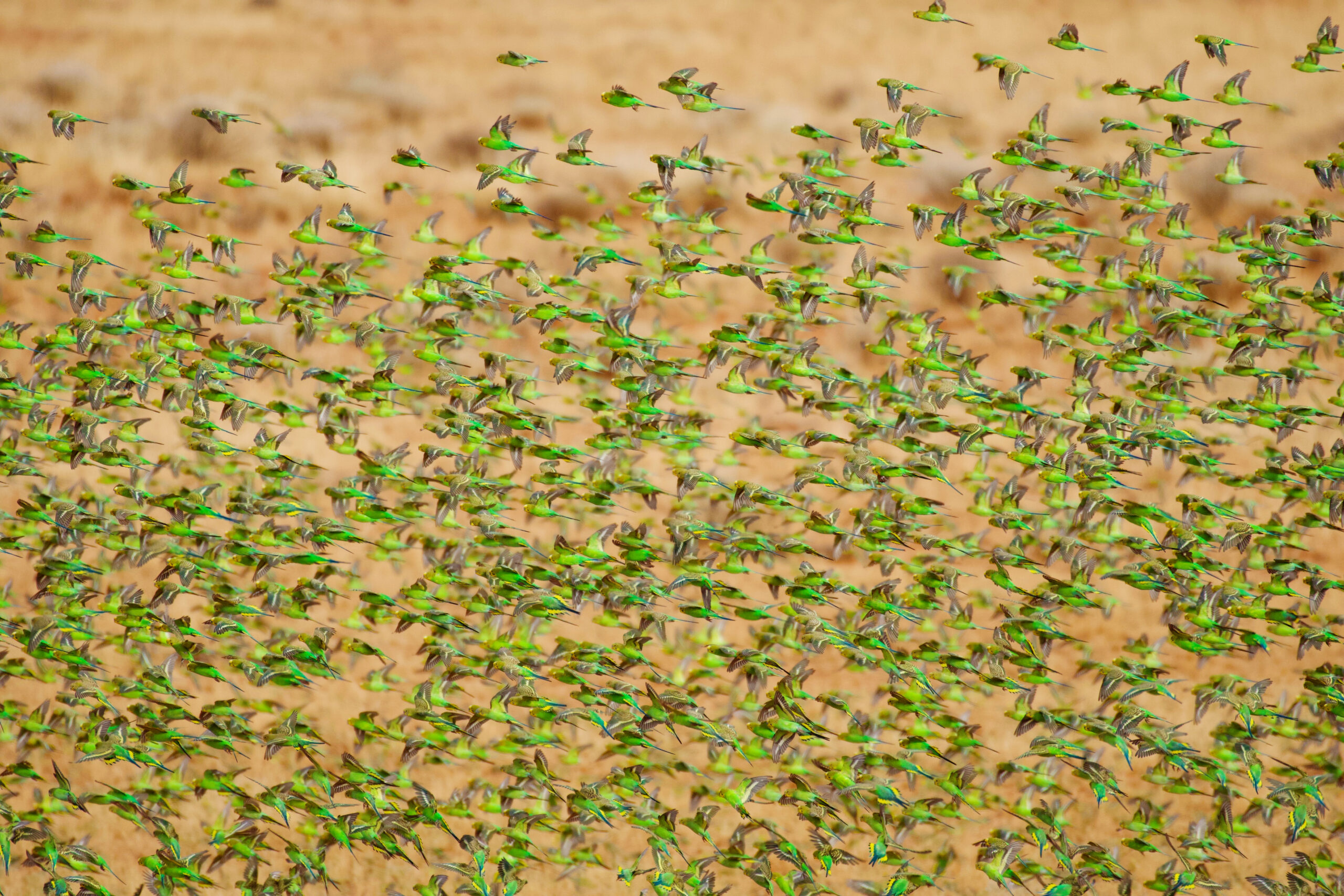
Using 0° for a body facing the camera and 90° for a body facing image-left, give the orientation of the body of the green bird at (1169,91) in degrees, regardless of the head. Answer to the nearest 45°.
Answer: approximately 90°

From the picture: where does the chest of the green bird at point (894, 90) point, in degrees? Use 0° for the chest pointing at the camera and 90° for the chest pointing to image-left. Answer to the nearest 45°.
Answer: approximately 90°

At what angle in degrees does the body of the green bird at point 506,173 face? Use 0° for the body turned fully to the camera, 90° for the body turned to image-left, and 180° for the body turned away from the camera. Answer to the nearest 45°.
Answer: approximately 90°

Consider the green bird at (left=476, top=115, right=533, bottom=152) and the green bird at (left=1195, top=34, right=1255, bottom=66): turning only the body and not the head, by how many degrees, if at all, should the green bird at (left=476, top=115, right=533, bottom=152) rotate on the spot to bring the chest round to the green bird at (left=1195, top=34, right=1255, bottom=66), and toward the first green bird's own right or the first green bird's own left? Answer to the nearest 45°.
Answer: approximately 180°

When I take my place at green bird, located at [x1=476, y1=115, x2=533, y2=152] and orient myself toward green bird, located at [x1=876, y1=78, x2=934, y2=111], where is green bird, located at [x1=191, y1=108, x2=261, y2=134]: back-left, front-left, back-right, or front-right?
back-left

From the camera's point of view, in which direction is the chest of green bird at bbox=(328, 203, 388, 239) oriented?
to the viewer's left

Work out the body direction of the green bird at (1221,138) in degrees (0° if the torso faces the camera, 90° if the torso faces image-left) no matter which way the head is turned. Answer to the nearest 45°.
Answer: approximately 90°

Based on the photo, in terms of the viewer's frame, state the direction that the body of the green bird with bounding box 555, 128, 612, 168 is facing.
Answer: to the viewer's left
